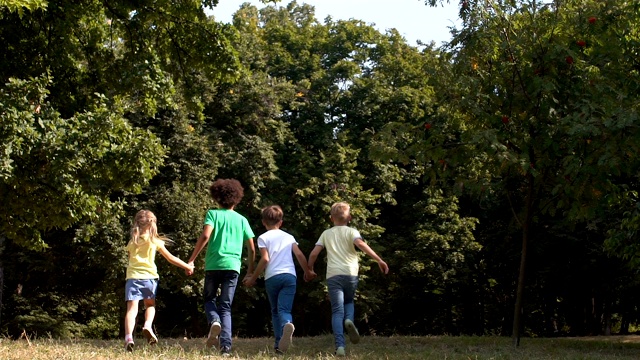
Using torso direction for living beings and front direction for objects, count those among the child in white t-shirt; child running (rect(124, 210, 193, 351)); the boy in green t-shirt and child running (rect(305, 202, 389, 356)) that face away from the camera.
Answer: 4

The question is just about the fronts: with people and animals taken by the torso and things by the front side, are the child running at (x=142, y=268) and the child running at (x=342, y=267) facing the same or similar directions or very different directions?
same or similar directions

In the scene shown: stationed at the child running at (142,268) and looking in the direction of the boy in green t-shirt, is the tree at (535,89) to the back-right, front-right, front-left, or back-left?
front-left

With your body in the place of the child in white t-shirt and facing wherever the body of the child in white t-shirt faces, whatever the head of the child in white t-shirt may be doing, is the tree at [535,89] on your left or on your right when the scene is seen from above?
on your right

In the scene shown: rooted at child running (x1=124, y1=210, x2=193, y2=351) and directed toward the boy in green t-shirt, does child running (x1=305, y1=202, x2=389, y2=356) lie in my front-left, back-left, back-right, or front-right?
front-left

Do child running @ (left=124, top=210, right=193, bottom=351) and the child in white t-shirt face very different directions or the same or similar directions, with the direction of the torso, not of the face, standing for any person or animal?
same or similar directions

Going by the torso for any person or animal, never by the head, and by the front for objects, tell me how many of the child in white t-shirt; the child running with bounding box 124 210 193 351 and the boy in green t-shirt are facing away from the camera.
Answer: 3

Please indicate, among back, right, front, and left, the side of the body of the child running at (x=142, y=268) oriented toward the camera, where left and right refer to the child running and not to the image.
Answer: back

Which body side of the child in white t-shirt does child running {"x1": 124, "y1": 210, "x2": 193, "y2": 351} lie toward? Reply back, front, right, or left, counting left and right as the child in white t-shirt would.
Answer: left

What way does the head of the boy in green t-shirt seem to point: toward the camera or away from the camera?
away from the camera

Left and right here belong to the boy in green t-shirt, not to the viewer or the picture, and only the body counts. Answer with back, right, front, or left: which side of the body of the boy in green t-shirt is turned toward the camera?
back

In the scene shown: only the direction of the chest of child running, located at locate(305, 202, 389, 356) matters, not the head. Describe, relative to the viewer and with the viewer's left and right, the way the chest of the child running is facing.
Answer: facing away from the viewer

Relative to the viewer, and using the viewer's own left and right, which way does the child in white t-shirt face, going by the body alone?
facing away from the viewer

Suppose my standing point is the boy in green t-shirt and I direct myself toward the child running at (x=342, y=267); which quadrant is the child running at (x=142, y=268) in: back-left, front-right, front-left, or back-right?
back-left

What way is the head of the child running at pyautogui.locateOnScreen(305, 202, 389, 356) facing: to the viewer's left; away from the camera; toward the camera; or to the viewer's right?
away from the camera

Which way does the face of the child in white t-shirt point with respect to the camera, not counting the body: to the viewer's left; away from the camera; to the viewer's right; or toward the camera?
away from the camera

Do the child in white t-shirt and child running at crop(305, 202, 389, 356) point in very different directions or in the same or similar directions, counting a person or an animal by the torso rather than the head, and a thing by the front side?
same or similar directions
